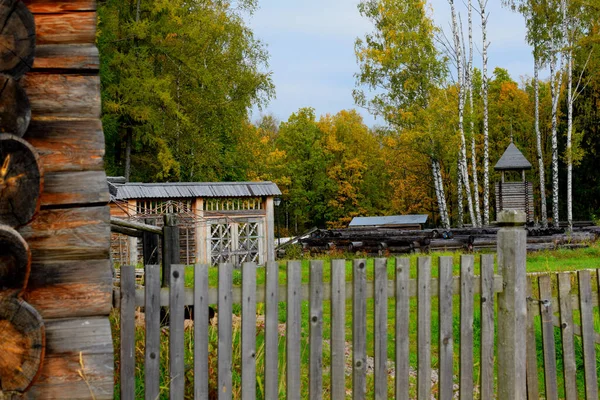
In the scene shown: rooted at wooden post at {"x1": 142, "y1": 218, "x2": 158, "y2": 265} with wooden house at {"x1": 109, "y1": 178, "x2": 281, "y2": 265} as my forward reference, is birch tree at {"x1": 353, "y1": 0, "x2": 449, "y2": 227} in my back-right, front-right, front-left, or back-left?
front-right

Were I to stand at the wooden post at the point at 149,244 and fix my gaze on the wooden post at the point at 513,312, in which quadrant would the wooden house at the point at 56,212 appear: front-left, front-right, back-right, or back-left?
front-right

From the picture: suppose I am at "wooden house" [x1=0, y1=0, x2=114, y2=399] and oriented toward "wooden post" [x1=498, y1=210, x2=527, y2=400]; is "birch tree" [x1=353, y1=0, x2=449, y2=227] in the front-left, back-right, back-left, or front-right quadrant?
front-left

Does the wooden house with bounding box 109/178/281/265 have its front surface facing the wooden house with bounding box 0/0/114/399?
yes

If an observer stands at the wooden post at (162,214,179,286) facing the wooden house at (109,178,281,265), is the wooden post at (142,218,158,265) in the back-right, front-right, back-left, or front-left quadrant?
front-left

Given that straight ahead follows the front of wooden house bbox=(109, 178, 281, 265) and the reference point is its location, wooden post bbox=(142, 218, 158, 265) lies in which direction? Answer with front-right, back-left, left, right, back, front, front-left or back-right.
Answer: front

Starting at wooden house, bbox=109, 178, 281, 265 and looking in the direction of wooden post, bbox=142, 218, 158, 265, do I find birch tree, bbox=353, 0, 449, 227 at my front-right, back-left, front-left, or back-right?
back-left

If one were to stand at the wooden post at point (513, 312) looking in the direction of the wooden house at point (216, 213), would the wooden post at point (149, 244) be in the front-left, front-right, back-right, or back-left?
front-left

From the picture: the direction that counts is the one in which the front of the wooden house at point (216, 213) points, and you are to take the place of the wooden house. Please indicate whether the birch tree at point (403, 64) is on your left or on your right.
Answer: on your left

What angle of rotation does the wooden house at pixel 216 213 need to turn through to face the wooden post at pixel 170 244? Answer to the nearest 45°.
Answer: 0° — it already faces it

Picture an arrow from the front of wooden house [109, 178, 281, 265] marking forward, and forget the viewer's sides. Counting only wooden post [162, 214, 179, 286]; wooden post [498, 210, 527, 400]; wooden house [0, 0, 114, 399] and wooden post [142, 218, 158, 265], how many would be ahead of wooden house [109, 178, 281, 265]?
4

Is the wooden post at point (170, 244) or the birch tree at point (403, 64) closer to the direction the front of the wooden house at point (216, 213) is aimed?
the wooden post

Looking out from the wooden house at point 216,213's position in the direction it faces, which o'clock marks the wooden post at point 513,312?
The wooden post is roughly at 12 o'clock from the wooden house.

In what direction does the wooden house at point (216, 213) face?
toward the camera
